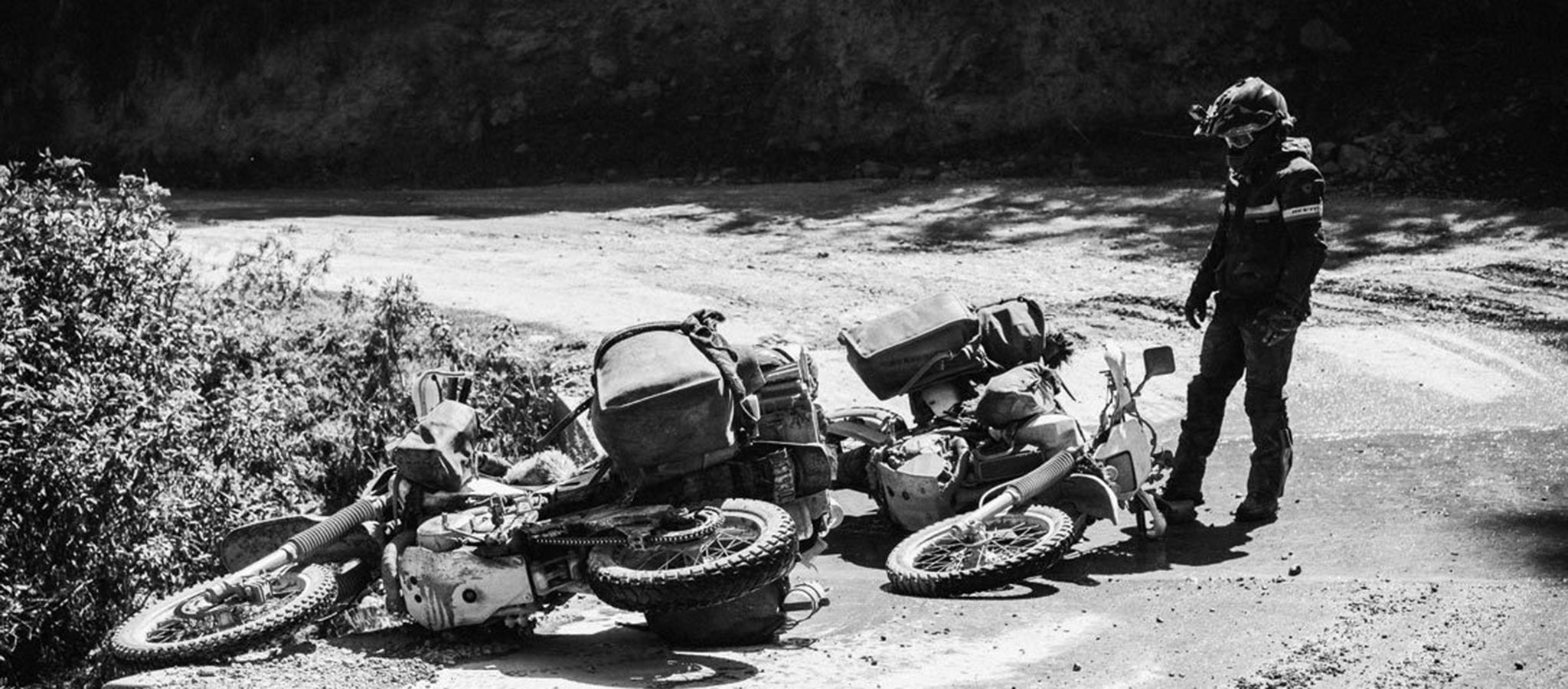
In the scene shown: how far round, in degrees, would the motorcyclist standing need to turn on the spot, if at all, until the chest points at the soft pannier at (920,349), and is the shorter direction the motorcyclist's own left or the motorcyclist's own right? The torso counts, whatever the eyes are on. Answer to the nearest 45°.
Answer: approximately 45° to the motorcyclist's own right

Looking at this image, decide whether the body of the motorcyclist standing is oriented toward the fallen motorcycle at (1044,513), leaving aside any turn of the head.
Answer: yes

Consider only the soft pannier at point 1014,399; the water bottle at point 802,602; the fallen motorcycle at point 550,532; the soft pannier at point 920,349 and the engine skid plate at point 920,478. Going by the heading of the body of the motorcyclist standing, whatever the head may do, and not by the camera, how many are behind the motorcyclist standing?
0

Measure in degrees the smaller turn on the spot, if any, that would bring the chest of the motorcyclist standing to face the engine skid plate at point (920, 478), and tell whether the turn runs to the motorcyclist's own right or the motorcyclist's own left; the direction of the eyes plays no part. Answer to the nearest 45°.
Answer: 0° — they already face it

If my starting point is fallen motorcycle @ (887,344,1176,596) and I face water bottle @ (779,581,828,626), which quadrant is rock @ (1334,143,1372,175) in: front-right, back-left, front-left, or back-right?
back-right

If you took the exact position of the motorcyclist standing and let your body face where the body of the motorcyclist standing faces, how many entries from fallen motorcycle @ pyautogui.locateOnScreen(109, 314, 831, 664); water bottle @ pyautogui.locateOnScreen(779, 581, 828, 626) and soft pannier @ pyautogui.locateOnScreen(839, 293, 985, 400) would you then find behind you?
0

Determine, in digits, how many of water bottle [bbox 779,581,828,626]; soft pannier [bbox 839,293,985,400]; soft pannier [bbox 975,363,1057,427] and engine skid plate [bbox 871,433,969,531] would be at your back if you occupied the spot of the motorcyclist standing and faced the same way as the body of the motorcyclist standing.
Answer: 0

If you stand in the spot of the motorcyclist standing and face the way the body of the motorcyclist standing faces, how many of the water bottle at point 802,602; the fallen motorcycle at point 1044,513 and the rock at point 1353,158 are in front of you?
2

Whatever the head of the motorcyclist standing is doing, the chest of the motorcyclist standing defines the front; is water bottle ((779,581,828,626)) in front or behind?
in front

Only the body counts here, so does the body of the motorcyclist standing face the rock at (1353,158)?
no

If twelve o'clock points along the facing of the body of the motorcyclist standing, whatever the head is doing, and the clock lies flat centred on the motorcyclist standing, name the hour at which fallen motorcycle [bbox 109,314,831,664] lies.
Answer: The fallen motorcycle is roughly at 12 o'clock from the motorcyclist standing.

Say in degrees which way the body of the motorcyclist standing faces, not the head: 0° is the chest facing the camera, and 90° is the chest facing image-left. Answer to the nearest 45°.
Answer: approximately 45°

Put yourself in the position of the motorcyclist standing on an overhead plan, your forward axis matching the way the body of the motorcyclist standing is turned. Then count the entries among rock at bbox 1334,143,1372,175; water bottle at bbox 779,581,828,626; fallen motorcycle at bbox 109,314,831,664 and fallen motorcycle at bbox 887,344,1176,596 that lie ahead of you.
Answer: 3

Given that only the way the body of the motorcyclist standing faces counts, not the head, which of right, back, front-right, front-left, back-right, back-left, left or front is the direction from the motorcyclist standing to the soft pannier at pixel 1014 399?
front
